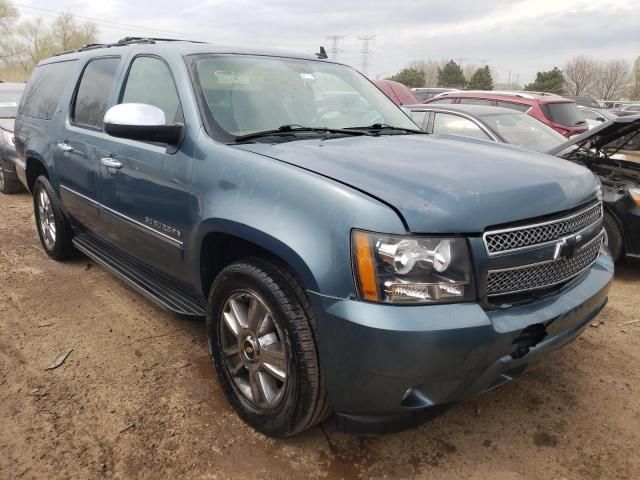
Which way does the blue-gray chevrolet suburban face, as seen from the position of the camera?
facing the viewer and to the right of the viewer

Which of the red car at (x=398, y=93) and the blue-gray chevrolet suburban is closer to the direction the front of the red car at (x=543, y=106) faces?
the red car

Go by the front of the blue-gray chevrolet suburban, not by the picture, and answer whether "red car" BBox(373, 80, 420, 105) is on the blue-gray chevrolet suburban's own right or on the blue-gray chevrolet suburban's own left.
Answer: on the blue-gray chevrolet suburban's own left

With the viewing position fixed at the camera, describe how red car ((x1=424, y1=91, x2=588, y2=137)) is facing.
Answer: facing away from the viewer and to the left of the viewer

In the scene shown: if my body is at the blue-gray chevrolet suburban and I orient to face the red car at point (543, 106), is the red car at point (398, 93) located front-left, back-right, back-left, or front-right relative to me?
front-left

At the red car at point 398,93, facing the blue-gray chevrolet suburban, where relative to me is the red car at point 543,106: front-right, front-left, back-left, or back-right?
front-left

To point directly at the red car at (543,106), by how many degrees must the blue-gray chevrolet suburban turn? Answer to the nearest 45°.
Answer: approximately 90° to its left

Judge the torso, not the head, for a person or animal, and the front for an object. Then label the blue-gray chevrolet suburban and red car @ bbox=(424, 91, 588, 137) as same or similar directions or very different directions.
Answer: very different directions
